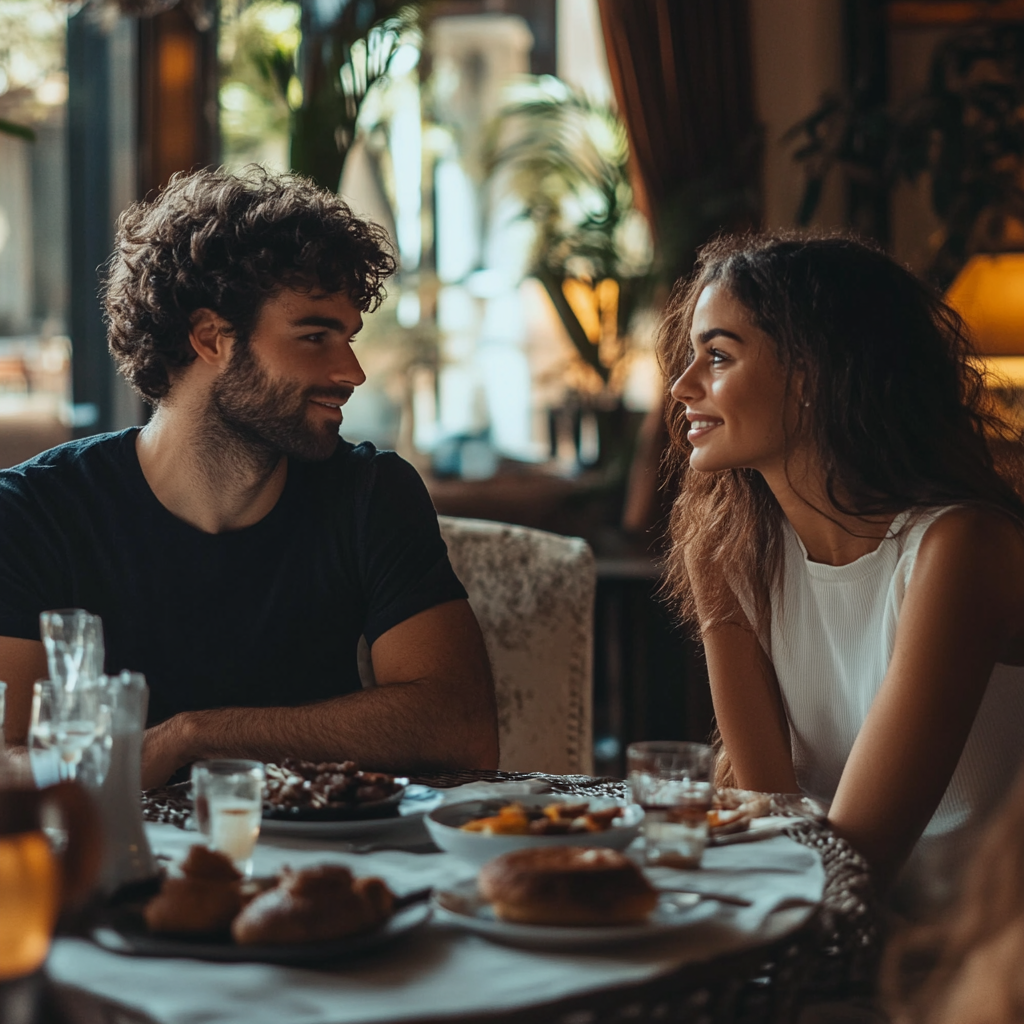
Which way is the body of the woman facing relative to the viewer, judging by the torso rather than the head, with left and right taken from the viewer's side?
facing the viewer and to the left of the viewer

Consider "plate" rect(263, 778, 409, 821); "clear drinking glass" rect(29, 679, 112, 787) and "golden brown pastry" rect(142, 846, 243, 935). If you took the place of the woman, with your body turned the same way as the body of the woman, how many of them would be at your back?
0

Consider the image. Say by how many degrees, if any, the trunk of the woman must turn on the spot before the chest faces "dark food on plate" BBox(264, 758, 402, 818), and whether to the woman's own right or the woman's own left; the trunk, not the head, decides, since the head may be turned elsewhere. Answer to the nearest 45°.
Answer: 0° — they already face it

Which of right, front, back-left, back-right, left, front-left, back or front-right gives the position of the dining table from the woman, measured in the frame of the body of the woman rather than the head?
front-left

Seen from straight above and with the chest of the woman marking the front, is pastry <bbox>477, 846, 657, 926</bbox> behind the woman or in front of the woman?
in front

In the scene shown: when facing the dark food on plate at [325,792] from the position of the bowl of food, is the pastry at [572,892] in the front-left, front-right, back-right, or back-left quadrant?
back-left

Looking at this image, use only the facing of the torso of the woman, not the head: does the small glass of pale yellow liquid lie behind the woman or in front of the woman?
in front

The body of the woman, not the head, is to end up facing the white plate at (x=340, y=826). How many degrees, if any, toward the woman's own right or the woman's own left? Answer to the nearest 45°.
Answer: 0° — they already face it

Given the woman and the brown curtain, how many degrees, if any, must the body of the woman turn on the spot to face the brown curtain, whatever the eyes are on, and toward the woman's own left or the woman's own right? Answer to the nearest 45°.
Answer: approximately 135° to the woman's own right

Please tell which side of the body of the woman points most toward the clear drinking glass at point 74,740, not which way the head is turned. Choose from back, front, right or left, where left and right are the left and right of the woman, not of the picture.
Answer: front

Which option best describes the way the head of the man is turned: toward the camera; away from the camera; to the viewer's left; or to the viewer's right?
to the viewer's right

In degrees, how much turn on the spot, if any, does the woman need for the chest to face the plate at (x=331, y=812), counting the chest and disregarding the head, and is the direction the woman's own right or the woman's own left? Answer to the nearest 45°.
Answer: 0° — they already face it

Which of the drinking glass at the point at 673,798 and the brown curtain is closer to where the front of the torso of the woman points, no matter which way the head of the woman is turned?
the drinking glass

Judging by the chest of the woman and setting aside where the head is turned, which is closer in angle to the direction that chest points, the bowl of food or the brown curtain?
the bowl of food

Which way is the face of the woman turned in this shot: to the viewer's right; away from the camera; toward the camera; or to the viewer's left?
to the viewer's left

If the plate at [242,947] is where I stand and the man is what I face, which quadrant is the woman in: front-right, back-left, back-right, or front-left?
front-right

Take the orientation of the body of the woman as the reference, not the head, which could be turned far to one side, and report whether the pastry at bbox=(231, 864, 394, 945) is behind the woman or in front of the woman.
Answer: in front

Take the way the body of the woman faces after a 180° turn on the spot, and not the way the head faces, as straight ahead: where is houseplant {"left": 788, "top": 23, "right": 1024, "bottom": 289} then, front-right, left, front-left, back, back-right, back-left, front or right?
front-left
